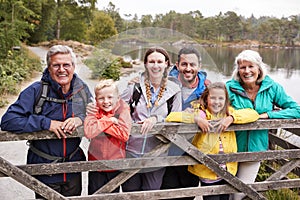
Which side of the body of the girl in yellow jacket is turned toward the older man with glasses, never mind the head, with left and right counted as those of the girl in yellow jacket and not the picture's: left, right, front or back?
right

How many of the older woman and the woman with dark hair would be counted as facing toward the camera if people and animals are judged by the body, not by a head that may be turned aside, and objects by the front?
2

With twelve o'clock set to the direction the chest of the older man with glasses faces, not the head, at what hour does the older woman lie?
The older woman is roughly at 9 o'clock from the older man with glasses.

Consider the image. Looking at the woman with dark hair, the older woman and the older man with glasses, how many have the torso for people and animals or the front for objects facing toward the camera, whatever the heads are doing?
3

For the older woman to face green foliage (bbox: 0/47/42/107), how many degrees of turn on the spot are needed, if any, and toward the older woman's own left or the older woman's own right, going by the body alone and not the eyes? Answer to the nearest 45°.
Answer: approximately 135° to the older woman's own right

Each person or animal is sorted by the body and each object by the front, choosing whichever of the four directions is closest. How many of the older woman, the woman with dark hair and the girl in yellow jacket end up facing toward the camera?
3

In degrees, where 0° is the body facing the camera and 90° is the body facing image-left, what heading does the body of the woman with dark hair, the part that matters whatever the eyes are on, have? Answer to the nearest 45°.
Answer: approximately 0°

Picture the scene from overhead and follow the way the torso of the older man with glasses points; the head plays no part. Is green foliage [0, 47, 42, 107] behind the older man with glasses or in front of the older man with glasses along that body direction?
behind

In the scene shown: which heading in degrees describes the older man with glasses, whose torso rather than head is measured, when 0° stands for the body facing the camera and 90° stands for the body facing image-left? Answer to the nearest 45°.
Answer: approximately 0°

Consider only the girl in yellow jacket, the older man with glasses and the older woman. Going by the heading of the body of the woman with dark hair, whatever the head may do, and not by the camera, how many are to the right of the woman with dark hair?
1
